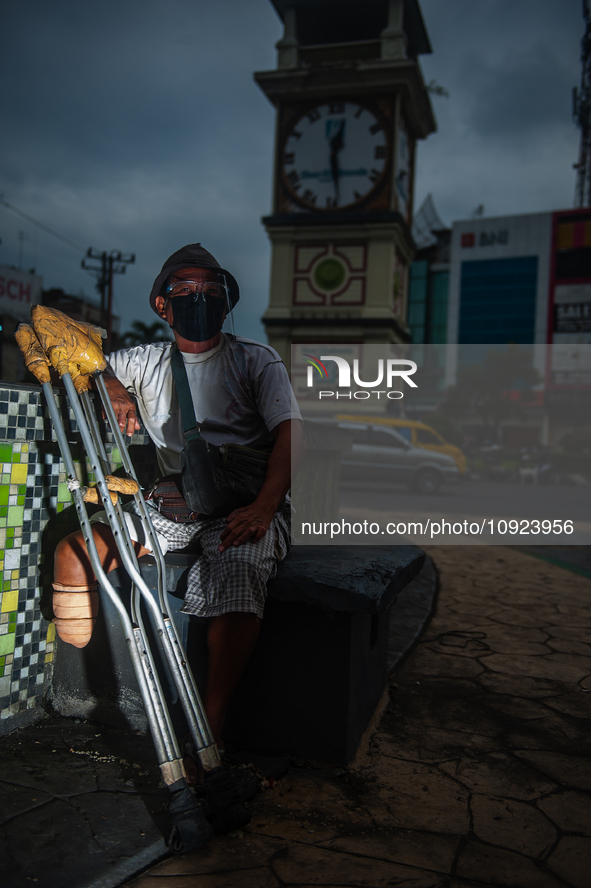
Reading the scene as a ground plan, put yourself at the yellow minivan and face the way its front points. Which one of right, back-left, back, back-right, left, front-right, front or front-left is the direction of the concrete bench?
right

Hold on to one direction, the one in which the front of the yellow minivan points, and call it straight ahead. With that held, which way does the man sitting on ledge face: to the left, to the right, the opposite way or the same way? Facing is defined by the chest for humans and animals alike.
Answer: to the right

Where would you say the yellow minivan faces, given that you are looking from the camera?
facing to the right of the viewer

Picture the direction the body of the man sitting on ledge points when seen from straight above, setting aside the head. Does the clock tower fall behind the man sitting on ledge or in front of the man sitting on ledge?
behind

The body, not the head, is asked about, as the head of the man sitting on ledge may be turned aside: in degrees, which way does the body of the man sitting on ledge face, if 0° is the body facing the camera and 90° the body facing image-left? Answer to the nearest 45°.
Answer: approximately 0°

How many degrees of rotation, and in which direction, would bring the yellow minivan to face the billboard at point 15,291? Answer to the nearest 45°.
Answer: approximately 135° to its left

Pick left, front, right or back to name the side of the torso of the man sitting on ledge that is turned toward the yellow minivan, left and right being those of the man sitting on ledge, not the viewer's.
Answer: back

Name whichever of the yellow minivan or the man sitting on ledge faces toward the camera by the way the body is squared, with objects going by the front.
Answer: the man sitting on ledge

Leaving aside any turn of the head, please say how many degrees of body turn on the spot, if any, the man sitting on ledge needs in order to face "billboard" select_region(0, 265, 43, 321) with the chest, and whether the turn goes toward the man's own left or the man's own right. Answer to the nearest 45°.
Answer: approximately 180°

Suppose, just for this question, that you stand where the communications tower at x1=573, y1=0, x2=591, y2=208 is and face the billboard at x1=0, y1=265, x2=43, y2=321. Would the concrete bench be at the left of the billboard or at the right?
left

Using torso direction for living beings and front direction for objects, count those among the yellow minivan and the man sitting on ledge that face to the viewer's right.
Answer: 1

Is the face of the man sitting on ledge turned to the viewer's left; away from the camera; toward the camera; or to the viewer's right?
toward the camera
